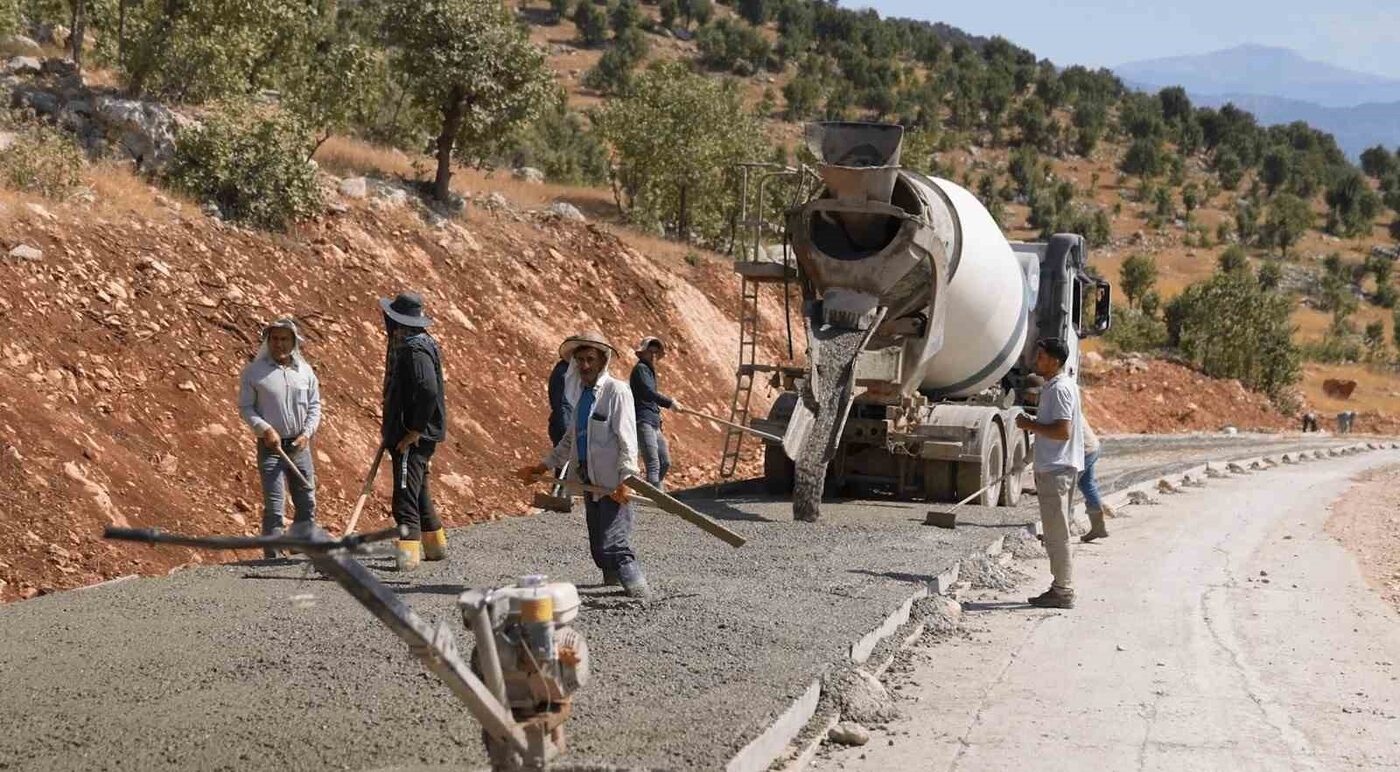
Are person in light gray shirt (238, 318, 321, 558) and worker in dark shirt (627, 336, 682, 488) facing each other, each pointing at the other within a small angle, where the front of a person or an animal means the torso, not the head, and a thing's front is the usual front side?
no

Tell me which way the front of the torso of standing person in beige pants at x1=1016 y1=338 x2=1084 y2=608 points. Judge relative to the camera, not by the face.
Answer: to the viewer's left

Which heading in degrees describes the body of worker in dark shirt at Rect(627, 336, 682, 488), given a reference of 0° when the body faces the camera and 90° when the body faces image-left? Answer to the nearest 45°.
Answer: approximately 270°

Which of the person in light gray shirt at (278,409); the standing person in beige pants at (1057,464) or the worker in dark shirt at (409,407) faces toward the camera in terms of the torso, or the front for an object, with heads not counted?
the person in light gray shirt at (278,409)

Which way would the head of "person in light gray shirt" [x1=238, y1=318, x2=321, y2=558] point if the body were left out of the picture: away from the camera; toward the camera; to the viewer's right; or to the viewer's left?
toward the camera

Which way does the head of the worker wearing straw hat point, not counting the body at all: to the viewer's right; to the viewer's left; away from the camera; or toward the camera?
toward the camera

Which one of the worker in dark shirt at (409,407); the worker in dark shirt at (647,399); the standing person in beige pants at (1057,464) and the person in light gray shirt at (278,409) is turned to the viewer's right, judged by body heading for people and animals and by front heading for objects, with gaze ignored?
the worker in dark shirt at (647,399)

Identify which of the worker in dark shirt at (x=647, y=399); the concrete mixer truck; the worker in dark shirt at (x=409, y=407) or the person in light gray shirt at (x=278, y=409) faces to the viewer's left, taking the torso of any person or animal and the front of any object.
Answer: the worker in dark shirt at (x=409, y=407)

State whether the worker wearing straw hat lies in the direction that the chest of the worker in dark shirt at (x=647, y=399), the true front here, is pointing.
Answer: no

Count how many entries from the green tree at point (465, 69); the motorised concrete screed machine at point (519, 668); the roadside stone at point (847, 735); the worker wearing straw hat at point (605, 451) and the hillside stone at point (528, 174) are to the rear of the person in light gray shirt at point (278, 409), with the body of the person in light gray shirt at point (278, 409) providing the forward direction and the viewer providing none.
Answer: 2

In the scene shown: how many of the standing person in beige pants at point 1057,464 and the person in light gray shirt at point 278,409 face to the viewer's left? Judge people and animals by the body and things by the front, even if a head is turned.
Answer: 1

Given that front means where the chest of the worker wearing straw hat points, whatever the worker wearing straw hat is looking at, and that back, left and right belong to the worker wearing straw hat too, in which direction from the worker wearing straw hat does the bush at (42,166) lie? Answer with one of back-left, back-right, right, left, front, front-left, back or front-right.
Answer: right

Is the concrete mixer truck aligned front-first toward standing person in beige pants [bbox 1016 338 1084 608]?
no

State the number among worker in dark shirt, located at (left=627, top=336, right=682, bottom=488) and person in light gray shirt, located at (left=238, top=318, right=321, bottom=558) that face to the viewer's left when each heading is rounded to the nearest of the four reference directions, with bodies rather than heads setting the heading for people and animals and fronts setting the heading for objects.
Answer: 0

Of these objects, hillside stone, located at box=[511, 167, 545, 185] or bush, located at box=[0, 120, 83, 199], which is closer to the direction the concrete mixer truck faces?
the hillside stone

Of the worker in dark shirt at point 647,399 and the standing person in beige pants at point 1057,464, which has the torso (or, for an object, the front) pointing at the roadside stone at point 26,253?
the standing person in beige pants

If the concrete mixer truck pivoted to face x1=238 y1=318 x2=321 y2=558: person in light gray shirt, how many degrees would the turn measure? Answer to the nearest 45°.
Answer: approximately 180°

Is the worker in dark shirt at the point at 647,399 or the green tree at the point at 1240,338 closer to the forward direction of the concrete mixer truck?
the green tree

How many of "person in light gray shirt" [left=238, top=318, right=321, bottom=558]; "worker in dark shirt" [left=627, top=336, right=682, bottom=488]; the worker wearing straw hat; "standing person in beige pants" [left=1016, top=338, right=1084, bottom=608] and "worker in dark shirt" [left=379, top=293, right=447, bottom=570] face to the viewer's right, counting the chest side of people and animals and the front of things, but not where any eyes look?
1
